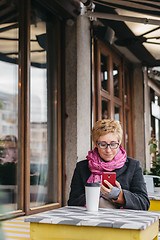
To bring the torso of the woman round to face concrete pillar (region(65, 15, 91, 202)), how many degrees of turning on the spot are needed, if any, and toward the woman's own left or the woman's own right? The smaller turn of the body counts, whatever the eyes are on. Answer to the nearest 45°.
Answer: approximately 180°

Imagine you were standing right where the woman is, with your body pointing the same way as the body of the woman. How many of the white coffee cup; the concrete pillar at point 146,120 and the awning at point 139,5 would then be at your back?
2

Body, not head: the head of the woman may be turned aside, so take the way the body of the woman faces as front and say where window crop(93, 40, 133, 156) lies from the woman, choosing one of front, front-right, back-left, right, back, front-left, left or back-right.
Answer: back

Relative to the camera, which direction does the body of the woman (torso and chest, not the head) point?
toward the camera

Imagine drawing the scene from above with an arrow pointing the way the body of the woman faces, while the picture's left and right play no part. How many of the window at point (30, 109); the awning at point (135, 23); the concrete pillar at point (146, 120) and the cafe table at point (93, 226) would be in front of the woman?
1

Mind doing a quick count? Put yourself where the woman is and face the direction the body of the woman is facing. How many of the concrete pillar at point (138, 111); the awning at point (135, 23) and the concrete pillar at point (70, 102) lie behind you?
3

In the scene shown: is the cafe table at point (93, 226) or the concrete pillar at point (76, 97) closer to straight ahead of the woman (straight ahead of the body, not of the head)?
the cafe table

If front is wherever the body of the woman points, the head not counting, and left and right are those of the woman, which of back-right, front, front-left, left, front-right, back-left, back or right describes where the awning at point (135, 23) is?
back

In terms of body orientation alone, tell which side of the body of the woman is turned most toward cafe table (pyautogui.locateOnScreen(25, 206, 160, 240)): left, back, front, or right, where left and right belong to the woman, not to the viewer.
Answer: front

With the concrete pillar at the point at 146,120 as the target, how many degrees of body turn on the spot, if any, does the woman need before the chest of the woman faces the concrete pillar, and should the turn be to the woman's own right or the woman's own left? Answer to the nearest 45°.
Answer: approximately 180°

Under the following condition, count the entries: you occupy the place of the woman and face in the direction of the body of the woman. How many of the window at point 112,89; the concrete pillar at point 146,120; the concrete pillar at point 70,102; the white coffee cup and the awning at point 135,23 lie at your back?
4

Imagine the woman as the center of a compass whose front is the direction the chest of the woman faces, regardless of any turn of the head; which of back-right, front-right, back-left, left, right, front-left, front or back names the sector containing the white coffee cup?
front

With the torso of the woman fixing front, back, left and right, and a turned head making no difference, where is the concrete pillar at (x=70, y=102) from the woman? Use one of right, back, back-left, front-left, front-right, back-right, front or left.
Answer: back

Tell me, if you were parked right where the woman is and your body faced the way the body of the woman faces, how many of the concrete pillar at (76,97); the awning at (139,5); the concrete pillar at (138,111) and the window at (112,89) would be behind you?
4
